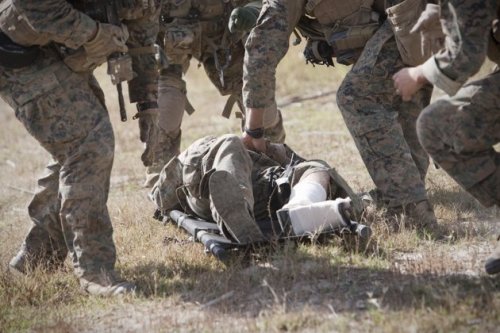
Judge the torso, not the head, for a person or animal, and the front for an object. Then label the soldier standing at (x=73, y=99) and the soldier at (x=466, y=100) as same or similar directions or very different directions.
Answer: very different directions

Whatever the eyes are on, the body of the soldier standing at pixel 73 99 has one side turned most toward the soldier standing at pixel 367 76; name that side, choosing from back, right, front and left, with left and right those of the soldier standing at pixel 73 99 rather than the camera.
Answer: front

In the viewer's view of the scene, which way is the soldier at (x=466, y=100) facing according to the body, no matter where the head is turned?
to the viewer's left

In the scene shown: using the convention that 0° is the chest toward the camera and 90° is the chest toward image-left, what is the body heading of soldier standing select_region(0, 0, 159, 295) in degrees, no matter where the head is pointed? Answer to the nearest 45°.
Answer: approximately 270°

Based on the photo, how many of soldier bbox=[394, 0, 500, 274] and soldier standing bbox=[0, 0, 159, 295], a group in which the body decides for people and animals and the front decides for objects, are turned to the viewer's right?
1

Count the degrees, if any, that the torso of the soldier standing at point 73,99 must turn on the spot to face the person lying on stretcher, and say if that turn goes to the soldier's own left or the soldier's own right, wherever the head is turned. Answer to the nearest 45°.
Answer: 0° — they already face them

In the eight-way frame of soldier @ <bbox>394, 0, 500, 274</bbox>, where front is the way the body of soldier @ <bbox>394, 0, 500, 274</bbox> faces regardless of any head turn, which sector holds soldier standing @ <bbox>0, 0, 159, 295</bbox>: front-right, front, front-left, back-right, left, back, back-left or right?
front
